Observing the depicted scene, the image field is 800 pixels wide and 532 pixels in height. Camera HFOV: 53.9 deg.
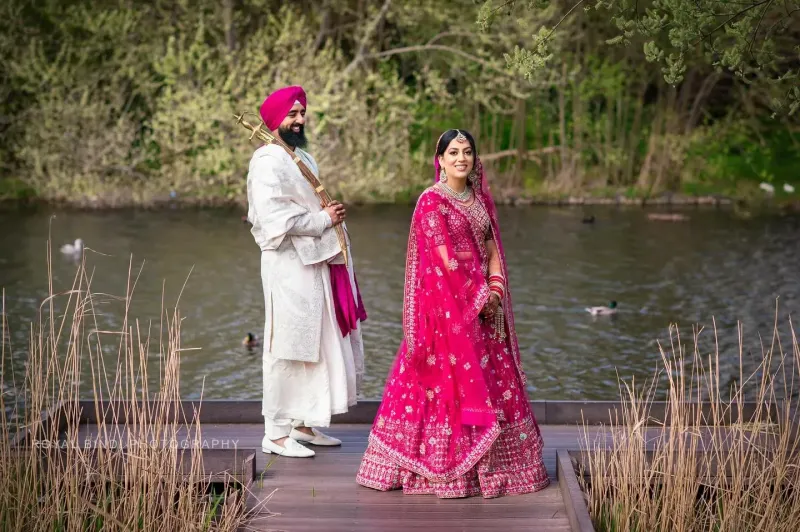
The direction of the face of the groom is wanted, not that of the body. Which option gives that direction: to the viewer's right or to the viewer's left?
to the viewer's right

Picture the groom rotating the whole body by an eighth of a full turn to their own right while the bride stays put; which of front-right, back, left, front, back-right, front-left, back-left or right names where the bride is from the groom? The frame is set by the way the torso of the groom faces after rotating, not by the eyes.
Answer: front

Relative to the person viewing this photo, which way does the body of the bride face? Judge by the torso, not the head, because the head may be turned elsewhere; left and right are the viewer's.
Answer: facing the viewer and to the right of the viewer

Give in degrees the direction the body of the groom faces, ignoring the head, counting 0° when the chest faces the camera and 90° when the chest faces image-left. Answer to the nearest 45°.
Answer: approximately 270°
